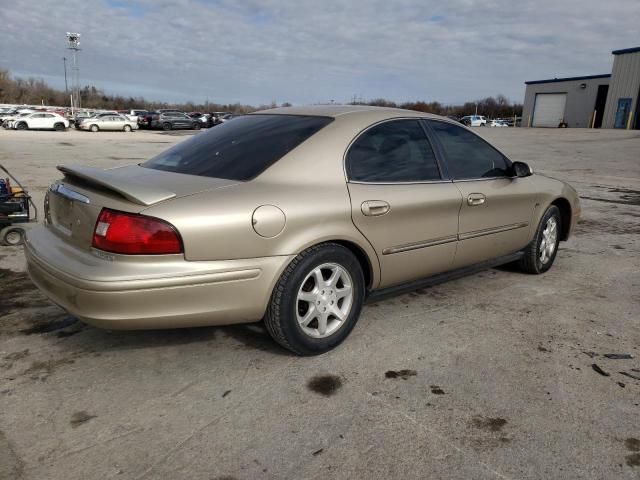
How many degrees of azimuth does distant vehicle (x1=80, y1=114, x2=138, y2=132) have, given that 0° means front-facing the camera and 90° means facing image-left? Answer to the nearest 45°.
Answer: approximately 90°

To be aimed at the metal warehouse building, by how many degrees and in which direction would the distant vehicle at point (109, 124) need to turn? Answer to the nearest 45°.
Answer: approximately 180°

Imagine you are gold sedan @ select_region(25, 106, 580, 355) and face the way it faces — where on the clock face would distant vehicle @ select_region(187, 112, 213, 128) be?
The distant vehicle is roughly at 10 o'clock from the gold sedan.

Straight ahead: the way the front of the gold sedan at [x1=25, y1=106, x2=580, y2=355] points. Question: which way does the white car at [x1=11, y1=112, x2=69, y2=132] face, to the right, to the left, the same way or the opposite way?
the opposite way

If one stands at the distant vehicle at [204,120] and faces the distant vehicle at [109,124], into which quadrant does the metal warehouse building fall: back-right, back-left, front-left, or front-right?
back-left

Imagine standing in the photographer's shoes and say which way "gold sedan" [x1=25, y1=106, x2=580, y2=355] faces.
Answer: facing away from the viewer and to the right of the viewer

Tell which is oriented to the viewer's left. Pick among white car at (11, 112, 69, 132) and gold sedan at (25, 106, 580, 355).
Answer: the white car

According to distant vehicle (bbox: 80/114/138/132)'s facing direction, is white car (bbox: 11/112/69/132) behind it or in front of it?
in front

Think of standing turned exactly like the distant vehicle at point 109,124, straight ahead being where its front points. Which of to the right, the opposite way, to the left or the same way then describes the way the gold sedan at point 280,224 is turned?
the opposite way

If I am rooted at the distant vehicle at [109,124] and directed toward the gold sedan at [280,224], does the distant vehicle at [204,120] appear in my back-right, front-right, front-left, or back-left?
back-left

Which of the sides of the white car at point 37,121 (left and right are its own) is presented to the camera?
left

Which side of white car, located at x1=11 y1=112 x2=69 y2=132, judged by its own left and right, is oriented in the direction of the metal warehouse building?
back

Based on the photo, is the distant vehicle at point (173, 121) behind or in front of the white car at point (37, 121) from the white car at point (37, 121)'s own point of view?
behind

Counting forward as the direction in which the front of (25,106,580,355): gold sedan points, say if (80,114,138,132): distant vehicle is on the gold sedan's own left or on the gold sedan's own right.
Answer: on the gold sedan's own left

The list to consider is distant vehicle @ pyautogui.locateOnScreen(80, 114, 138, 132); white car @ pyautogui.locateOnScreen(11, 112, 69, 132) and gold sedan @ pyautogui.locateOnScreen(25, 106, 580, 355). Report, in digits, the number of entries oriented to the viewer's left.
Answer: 2
